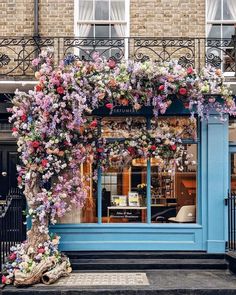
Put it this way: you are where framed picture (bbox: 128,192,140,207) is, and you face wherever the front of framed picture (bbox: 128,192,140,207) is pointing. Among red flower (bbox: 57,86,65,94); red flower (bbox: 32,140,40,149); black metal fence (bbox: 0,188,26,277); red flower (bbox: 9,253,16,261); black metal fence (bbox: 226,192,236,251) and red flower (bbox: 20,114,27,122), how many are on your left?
1

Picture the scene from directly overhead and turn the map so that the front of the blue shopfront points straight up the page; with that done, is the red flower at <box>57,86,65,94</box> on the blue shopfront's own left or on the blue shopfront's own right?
on the blue shopfront's own right

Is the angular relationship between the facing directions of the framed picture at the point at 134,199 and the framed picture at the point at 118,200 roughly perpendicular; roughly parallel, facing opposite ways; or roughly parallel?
roughly parallel

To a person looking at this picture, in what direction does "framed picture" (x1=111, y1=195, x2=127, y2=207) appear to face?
facing the viewer

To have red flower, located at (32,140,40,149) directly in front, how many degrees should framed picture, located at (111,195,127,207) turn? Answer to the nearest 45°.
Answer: approximately 45° to its right

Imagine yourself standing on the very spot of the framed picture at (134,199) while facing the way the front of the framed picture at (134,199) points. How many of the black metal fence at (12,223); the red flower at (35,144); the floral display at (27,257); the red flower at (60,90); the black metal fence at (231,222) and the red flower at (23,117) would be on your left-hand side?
1

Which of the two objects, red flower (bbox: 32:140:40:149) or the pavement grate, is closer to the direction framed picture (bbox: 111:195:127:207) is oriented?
the pavement grate

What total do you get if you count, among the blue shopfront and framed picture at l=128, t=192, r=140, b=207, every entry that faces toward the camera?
2

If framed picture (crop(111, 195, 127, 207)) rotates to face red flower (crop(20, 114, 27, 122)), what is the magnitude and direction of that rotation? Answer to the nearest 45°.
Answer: approximately 45° to its right

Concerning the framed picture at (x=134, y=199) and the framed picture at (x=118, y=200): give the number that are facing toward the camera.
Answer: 2

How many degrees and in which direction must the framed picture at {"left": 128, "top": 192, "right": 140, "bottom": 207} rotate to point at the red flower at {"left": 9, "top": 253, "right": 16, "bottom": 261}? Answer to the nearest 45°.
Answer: approximately 45° to its right

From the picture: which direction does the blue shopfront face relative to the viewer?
toward the camera
